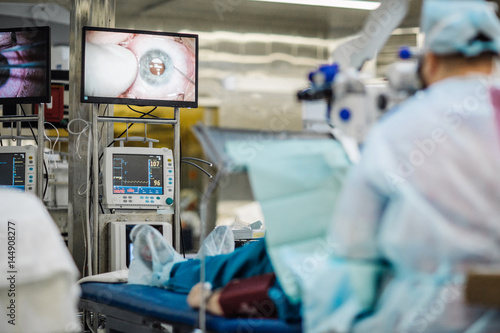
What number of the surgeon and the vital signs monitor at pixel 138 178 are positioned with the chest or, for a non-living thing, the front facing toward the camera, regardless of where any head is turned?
1

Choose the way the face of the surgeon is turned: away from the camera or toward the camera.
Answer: away from the camera

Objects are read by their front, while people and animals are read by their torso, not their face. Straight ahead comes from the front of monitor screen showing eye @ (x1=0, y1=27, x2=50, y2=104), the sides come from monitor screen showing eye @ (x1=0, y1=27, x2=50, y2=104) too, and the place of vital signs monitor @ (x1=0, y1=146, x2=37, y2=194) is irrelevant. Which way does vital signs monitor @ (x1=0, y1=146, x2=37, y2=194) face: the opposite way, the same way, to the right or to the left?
the same way

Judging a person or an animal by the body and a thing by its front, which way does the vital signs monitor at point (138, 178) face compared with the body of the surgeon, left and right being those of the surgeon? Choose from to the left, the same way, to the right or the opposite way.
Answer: the opposite way

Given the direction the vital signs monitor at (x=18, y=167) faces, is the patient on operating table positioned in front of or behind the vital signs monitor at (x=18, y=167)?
in front

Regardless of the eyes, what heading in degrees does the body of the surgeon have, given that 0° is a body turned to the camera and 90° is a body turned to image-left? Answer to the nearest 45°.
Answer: approximately 135°

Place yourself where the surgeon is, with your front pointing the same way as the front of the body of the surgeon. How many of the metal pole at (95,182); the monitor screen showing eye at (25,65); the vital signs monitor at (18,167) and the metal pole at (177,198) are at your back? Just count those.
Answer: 0

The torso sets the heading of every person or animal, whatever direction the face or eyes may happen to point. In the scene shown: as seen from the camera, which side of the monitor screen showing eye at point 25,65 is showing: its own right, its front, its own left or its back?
front

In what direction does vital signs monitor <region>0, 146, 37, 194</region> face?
toward the camera

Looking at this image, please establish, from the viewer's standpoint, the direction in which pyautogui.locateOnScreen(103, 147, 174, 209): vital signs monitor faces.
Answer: facing the viewer

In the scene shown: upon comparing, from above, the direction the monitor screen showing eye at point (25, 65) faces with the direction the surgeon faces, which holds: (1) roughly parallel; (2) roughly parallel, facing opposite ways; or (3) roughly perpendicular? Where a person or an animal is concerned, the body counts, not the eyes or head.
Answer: roughly parallel, facing opposite ways

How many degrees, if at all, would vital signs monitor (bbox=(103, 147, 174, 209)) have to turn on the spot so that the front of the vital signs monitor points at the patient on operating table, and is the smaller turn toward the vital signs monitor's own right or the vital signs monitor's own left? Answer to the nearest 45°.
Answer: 0° — it already faces them

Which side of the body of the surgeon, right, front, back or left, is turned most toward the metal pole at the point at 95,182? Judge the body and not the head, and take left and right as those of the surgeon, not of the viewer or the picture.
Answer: front

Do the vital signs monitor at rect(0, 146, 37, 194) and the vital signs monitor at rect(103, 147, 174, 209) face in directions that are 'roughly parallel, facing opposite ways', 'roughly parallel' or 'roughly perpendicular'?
roughly parallel

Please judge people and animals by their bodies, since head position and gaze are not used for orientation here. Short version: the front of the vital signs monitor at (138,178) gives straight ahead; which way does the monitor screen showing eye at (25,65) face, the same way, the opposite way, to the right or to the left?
the same way
